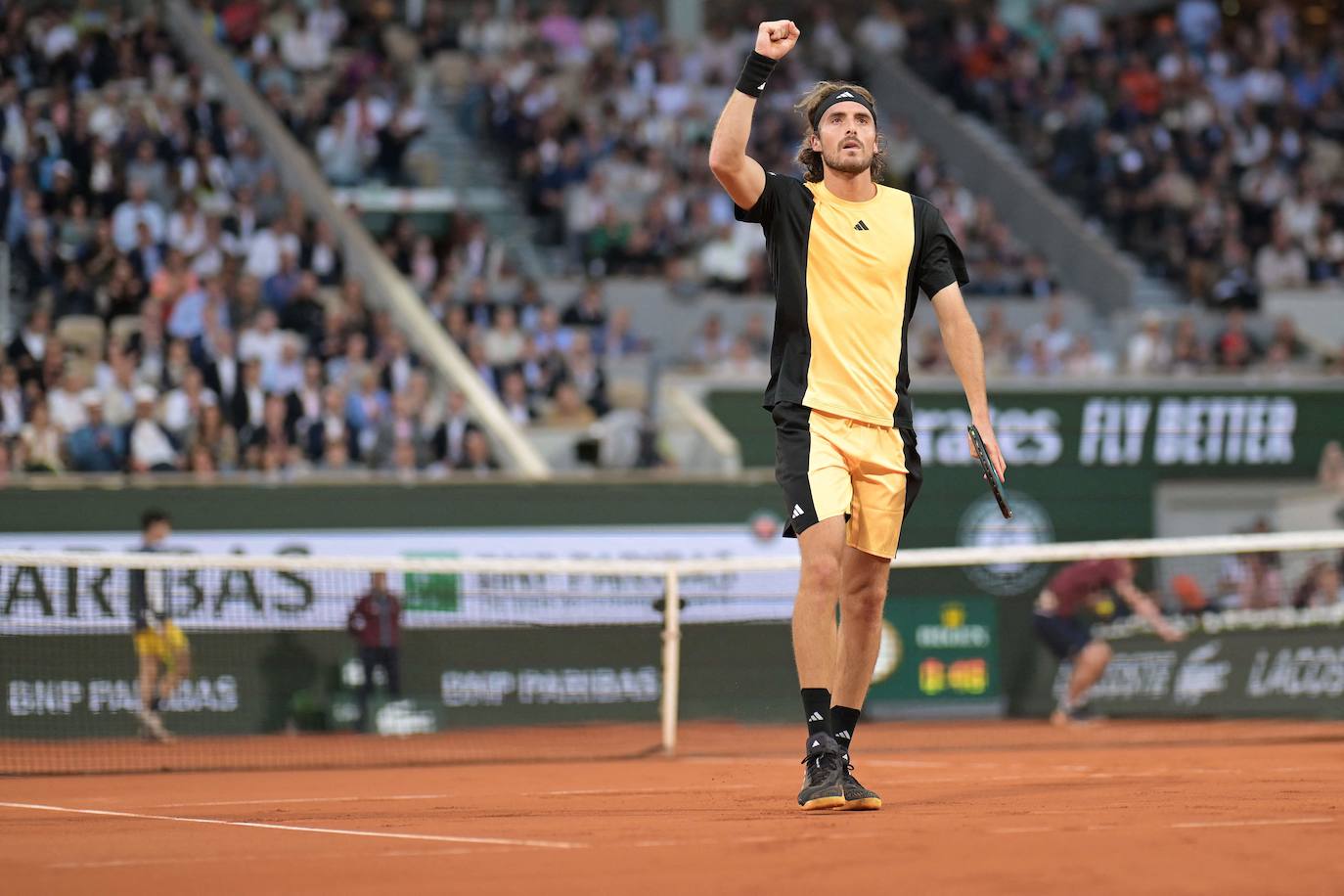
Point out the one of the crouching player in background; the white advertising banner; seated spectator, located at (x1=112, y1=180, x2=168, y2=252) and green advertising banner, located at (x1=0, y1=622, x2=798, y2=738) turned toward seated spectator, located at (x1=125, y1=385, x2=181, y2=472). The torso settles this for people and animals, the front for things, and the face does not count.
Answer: seated spectator, located at (x1=112, y1=180, x2=168, y2=252)

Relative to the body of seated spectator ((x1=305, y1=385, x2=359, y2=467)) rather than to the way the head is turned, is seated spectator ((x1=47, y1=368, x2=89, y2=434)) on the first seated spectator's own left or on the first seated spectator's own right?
on the first seated spectator's own right

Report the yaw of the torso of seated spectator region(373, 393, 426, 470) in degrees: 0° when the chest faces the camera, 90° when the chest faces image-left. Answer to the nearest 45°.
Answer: approximately 0°

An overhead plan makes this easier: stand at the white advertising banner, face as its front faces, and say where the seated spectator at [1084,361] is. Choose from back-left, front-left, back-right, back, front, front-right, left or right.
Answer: back-left

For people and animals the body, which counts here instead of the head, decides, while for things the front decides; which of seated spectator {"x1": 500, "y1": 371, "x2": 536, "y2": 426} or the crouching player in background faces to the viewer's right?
the crouching player in background

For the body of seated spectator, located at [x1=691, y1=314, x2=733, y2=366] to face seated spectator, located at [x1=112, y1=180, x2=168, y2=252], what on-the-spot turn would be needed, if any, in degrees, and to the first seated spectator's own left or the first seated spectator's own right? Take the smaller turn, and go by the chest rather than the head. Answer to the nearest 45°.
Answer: approximately 90° to the first seated spectator's own right
